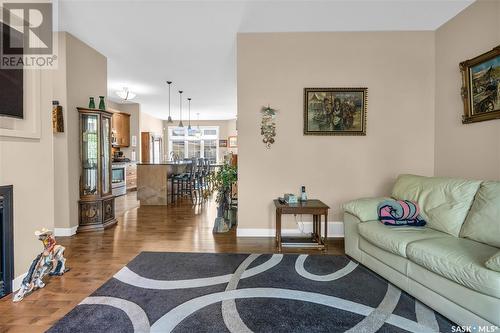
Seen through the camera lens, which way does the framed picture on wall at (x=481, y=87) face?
facing the viewer and to the left of the viewer

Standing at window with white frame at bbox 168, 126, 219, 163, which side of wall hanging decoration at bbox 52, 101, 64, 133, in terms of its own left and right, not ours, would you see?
left

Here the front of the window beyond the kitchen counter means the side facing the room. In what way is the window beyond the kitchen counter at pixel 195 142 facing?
toward the camera

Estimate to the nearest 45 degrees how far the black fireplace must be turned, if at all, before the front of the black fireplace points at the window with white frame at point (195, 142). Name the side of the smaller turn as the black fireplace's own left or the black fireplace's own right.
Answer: approximately 90° to the black fireplace's own left

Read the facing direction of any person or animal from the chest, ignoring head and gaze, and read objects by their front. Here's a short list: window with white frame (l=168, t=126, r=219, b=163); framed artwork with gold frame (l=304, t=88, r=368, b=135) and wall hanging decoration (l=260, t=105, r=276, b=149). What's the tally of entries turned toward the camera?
3

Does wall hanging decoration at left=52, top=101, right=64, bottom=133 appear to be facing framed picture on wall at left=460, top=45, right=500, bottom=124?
no

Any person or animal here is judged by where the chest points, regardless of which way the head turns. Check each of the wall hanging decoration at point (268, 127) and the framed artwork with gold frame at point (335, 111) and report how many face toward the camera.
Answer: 2

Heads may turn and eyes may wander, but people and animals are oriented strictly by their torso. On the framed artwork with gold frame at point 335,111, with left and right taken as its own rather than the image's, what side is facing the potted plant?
right

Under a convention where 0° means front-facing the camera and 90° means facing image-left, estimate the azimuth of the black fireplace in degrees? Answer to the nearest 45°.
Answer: approximately 315°

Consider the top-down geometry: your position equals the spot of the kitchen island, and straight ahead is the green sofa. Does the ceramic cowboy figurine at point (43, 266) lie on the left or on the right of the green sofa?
right

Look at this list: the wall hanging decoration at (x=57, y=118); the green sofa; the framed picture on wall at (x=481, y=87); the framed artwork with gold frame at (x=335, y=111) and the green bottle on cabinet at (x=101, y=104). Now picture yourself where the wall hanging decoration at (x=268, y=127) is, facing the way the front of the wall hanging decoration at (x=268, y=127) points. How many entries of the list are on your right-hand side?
2

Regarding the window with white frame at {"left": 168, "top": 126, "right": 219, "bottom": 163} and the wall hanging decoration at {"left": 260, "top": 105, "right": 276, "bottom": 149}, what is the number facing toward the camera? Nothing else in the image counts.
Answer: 2

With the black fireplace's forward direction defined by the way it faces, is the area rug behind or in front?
in front

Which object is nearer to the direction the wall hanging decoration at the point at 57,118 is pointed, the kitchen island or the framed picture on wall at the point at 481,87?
the framed picture on wall
